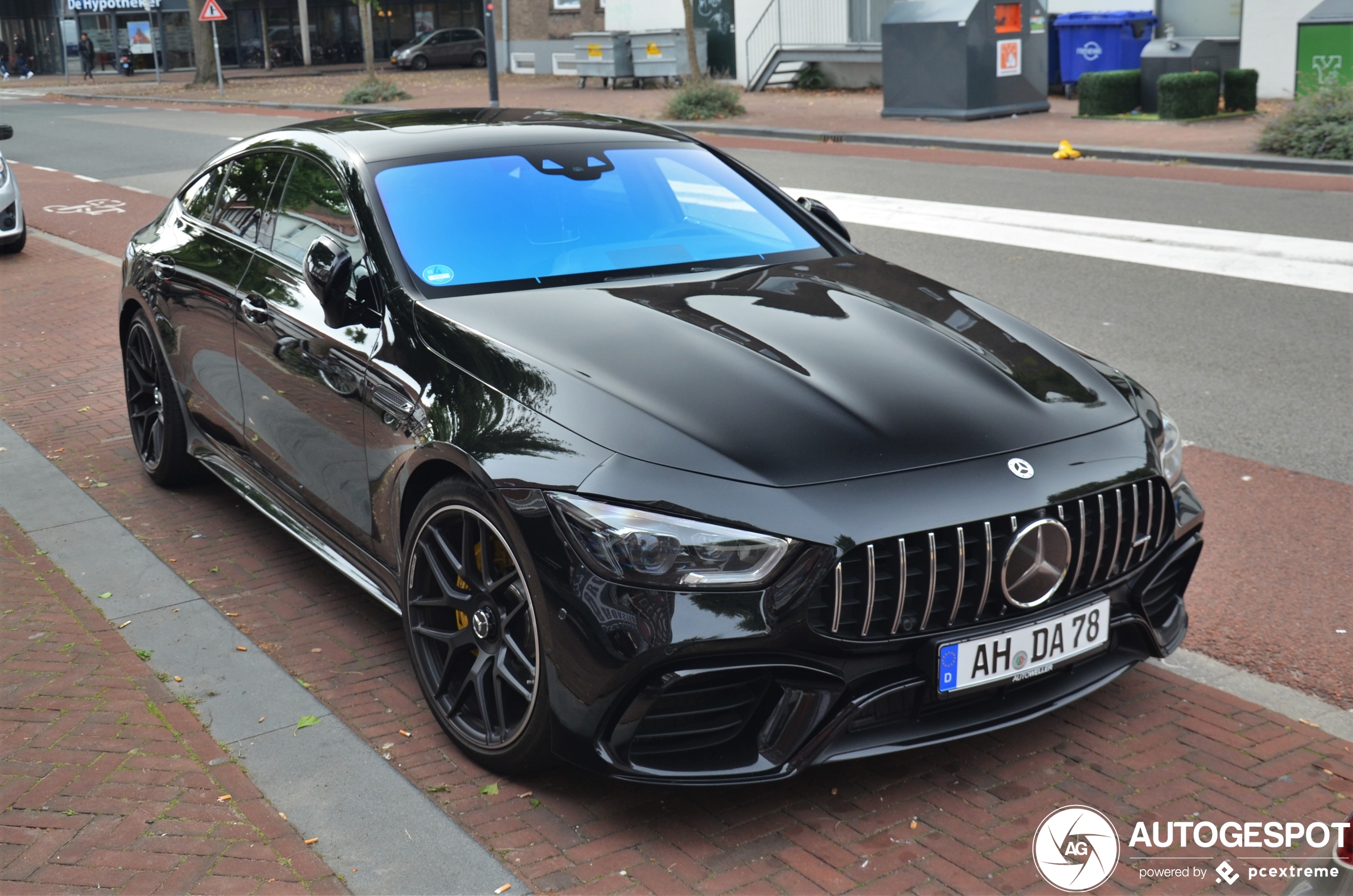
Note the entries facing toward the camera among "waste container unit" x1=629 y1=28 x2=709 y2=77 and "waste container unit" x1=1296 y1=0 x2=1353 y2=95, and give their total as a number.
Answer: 2

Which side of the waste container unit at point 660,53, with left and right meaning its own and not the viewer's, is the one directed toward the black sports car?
front

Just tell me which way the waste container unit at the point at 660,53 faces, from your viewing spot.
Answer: facing the viewer

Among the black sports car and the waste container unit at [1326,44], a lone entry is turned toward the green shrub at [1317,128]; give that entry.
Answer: the waste container unit

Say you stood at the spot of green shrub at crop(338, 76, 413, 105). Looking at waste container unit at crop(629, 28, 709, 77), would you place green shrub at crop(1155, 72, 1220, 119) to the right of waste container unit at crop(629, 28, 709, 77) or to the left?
right

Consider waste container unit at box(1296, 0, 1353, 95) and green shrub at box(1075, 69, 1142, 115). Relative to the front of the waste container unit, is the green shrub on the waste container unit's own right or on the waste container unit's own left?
on the waste container unit's own right

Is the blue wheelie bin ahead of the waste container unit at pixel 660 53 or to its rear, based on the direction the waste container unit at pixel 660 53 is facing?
ahead

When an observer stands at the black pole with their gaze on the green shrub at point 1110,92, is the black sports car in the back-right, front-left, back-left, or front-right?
front-right

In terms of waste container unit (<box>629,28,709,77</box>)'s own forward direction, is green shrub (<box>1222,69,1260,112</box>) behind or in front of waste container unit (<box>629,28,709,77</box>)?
in front

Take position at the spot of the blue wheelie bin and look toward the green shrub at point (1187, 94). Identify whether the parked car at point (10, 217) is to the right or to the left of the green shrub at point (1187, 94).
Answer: right

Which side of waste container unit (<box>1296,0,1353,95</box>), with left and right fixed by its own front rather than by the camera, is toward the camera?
front

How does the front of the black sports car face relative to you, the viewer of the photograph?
facing the viewer and to the right of the viewer
